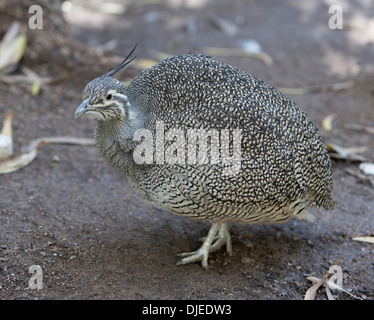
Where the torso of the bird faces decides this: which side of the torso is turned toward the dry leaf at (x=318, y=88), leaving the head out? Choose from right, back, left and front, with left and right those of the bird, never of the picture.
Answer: right

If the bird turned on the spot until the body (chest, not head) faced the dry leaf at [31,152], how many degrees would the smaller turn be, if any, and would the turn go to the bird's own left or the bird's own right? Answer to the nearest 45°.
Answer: approximately 45° to the bird's own right

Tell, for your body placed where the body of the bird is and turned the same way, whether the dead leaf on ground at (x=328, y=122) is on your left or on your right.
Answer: on your right

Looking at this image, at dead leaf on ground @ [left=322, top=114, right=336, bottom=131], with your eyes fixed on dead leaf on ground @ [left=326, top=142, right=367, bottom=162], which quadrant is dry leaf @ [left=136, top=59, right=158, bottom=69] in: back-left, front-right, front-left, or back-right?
back-right

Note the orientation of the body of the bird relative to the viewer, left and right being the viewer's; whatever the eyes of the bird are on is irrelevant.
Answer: facing to the left of the viewer

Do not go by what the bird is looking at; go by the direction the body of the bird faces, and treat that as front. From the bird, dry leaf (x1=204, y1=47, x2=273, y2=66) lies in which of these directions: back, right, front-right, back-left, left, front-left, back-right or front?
right

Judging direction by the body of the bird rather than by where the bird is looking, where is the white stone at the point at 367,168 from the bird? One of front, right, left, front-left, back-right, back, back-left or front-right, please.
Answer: back-right
